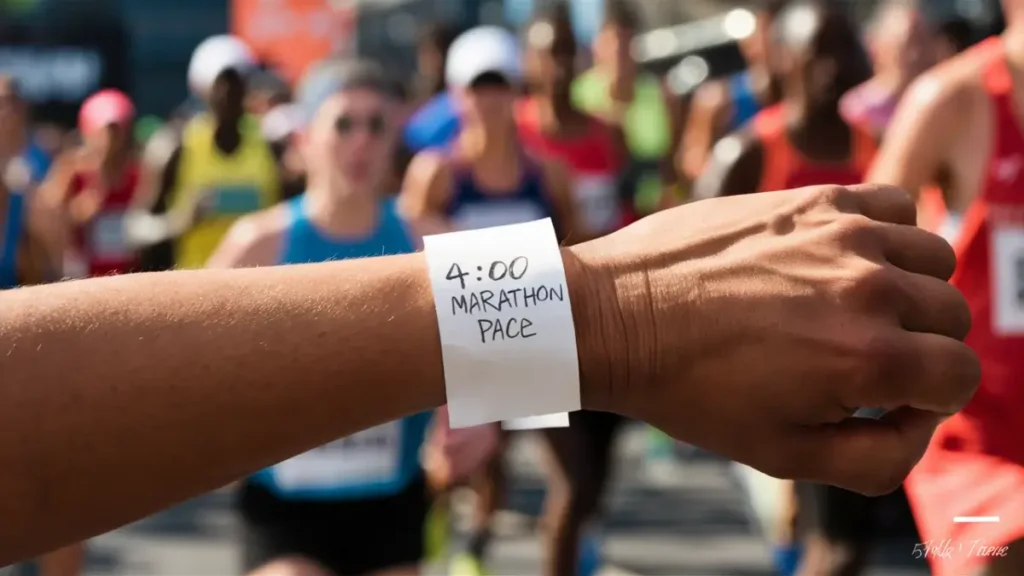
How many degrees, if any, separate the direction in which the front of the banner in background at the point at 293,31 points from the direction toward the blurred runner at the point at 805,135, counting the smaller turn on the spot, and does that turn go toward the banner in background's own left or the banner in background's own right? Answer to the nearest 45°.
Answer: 0° — it already faces them

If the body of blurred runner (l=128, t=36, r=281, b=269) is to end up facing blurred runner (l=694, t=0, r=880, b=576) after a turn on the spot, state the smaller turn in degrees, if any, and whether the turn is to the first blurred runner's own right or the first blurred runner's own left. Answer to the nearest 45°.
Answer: approximately 45° to the first blurred runner's own left

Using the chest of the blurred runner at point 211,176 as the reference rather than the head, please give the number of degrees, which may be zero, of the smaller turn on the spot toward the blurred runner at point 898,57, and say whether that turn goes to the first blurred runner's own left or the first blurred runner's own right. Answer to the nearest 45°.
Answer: approximately 45° to the first blurred runner's own left

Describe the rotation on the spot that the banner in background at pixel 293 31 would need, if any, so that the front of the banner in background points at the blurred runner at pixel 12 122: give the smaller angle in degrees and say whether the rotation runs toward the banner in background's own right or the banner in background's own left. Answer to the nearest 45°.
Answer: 0° — it already faces them

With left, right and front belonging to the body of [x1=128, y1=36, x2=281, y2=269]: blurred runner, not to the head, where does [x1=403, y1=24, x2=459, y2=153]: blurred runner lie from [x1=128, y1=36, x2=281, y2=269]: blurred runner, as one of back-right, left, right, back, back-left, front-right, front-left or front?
left

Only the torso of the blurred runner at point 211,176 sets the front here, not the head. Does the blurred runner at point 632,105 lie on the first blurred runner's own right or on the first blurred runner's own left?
on the first blurred runner's own left

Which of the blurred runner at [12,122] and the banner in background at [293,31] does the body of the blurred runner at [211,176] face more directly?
the blurred runner

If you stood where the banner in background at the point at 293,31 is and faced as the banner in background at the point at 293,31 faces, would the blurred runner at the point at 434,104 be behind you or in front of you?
in front

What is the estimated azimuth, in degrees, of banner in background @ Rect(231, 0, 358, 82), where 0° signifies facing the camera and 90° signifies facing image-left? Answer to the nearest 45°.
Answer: approximately 0°
